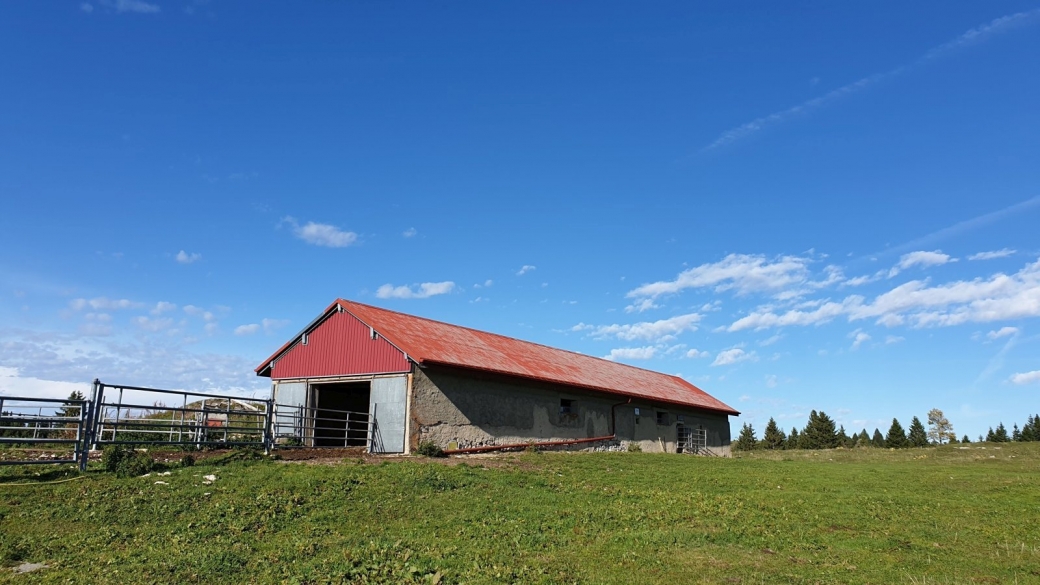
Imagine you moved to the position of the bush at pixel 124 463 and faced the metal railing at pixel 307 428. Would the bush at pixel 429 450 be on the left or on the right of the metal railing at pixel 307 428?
right

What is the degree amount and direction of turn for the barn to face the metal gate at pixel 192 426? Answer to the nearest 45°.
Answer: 0° — it already faces it

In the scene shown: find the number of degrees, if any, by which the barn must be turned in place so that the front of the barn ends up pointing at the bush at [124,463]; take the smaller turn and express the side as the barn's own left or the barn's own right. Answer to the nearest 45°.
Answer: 0° — it already faces it

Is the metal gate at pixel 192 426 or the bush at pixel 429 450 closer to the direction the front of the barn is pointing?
the metal gate

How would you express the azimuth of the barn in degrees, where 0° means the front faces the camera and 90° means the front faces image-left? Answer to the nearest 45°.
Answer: approximately 45°

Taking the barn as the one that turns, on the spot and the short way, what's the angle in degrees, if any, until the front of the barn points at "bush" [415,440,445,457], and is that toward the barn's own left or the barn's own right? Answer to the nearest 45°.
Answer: approximately 45° to the barn's own left
